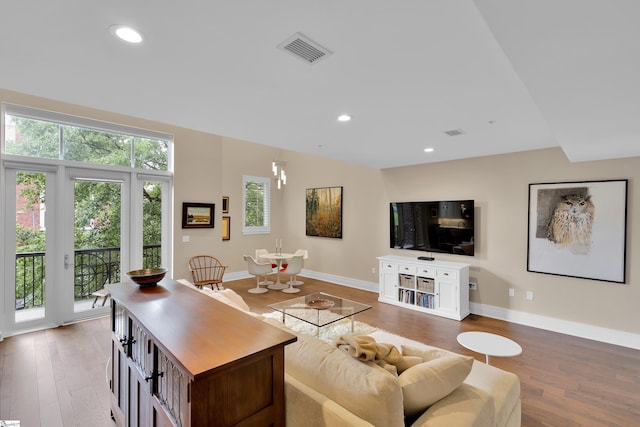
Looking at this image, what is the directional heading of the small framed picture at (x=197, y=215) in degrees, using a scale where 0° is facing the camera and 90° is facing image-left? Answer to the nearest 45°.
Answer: approximately 0°

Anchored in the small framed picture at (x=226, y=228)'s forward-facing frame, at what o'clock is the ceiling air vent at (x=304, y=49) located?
The ceiling air vent is roughly at 12 o'clock from the small framed picture.

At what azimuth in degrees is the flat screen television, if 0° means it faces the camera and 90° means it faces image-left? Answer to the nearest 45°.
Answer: approximately 45°

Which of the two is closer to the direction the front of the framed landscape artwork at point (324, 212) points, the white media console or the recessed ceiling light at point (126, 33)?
the recessed ceiling light

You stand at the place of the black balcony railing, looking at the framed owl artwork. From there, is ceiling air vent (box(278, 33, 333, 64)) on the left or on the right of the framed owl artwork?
right

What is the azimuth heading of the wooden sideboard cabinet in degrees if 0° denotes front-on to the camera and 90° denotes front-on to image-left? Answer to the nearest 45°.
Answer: approximately 45°

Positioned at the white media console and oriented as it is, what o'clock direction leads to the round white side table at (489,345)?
The round white side table is roughly at 10 o'clock from the white media console.

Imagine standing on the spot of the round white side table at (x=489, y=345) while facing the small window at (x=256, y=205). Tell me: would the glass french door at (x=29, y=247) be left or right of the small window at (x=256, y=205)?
left

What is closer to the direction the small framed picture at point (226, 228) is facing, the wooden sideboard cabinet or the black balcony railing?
the wooden sideboard cabinet

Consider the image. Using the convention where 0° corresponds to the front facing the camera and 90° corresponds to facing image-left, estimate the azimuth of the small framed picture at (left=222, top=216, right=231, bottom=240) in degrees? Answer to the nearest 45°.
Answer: approximately 0°

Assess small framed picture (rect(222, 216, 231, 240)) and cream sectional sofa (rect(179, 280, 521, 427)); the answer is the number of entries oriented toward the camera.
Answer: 1

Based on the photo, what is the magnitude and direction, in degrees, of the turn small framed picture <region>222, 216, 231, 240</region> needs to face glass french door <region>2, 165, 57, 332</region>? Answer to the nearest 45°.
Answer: approximately 45° to its right

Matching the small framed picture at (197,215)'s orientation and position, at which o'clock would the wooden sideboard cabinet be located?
The wooden sideboard cabinet is roughly at 12 o'clock from the small framed picture.

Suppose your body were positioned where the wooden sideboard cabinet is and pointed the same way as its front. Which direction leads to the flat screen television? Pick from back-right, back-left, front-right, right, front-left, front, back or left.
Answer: back

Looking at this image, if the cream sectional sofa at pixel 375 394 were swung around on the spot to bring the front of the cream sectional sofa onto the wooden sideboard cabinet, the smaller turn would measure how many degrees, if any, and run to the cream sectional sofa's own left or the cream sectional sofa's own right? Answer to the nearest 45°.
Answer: approximately 135° to the cream sectional sofa's own left
